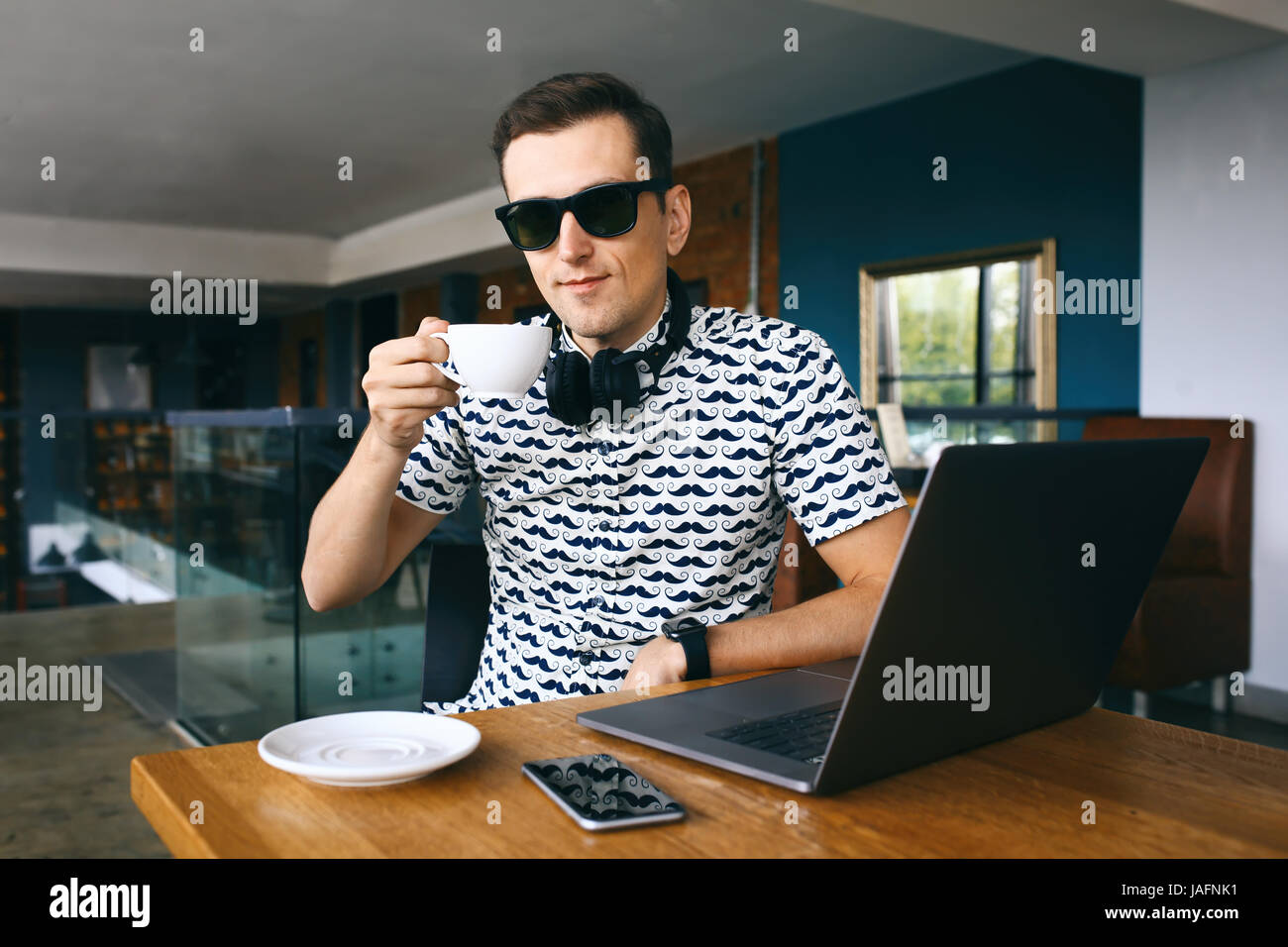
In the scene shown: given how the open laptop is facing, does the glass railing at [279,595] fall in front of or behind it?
in front

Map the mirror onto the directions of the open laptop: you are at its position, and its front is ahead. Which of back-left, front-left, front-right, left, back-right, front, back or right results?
front-right

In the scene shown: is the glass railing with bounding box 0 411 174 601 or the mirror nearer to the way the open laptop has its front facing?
the glass railing

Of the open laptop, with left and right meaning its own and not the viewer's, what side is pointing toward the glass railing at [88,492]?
front

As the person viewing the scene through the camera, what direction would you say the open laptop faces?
facing away from the viewer and to the left of the viewer
